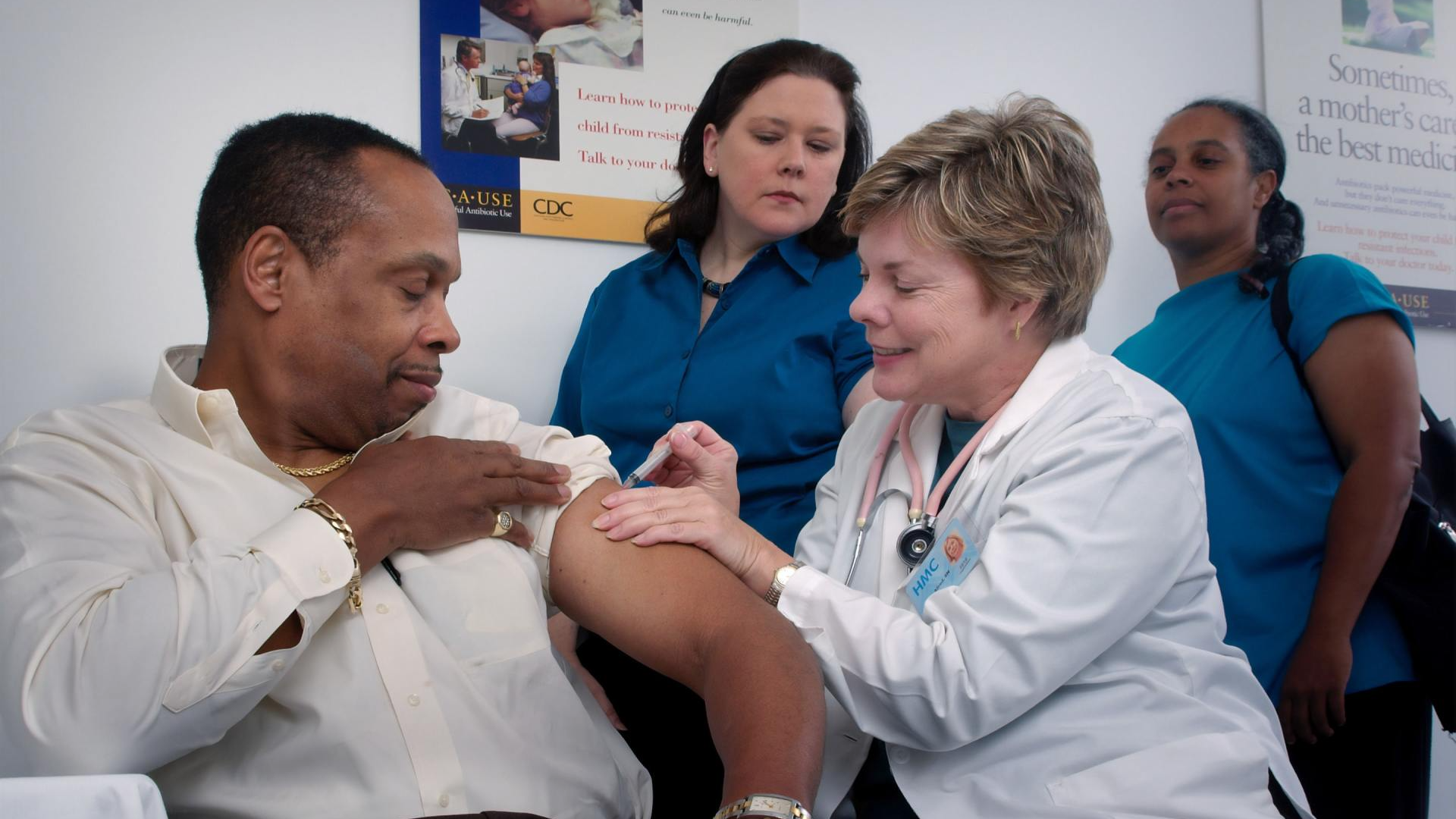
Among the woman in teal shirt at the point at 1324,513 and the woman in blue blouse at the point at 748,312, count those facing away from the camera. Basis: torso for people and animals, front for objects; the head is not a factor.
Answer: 0

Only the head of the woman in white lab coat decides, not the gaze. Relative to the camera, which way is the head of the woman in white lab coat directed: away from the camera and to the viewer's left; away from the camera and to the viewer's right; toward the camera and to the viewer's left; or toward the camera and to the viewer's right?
toward the camera and to the viewer's left

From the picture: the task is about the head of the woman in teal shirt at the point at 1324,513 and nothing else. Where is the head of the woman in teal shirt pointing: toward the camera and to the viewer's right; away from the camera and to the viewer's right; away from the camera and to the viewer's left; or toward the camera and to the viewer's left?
toward the camera and to the viewer's left

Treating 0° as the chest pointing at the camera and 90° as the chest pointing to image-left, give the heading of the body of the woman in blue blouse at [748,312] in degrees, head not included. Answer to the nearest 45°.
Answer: approximately 0°
